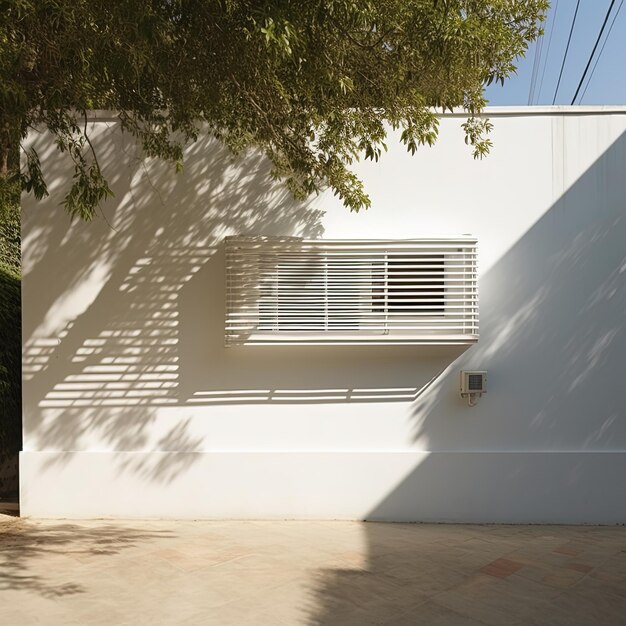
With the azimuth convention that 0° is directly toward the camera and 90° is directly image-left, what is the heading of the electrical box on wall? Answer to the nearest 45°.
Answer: approximately 0°

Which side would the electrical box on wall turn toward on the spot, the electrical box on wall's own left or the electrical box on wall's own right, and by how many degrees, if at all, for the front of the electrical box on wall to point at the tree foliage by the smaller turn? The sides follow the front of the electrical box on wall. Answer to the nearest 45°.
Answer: approximately 45° to the electrical box on wall's own right

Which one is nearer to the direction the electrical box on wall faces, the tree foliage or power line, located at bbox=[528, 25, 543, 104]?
the tree foliage

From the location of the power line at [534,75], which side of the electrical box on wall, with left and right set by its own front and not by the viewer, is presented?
back
